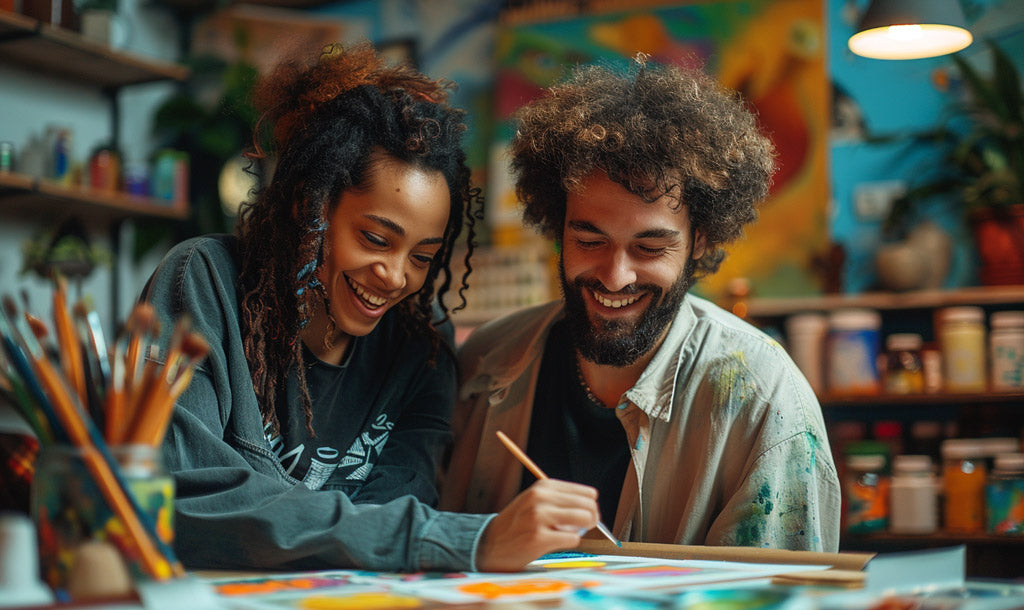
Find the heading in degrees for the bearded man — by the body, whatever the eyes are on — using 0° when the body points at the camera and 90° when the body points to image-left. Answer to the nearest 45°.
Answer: approximately 45°

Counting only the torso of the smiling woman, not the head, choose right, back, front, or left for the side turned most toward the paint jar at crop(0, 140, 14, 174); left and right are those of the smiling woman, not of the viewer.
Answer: back

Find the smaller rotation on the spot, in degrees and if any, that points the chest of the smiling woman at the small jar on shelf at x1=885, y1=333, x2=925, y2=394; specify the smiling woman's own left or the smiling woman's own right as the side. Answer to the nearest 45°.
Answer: approximately 90° to the smiling woman's own left

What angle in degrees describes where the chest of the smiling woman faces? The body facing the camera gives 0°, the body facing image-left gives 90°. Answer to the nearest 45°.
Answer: approximately 315°

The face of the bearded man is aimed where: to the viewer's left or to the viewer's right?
to the viewer's left

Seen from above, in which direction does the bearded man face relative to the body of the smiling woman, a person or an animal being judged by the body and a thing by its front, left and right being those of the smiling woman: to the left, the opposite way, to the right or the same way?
to the right

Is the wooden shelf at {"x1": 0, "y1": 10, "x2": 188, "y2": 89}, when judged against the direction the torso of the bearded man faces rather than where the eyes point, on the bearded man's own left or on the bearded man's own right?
on the bearded man's own right

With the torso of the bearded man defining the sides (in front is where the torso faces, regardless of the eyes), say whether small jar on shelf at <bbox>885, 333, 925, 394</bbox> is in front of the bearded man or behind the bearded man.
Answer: behind

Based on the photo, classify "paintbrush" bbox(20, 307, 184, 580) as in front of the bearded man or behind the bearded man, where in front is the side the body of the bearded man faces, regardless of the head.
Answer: in front

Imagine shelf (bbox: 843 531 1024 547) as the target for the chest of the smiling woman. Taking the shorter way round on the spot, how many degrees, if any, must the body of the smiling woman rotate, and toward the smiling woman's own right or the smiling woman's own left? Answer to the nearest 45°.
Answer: approximately 90° to the smiling woman's own left

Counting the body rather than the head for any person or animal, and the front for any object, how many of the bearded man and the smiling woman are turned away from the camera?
0
